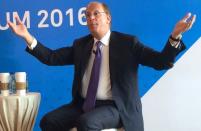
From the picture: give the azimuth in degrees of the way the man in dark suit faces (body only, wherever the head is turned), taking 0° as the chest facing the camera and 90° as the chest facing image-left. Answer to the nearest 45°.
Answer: approximately 45°
